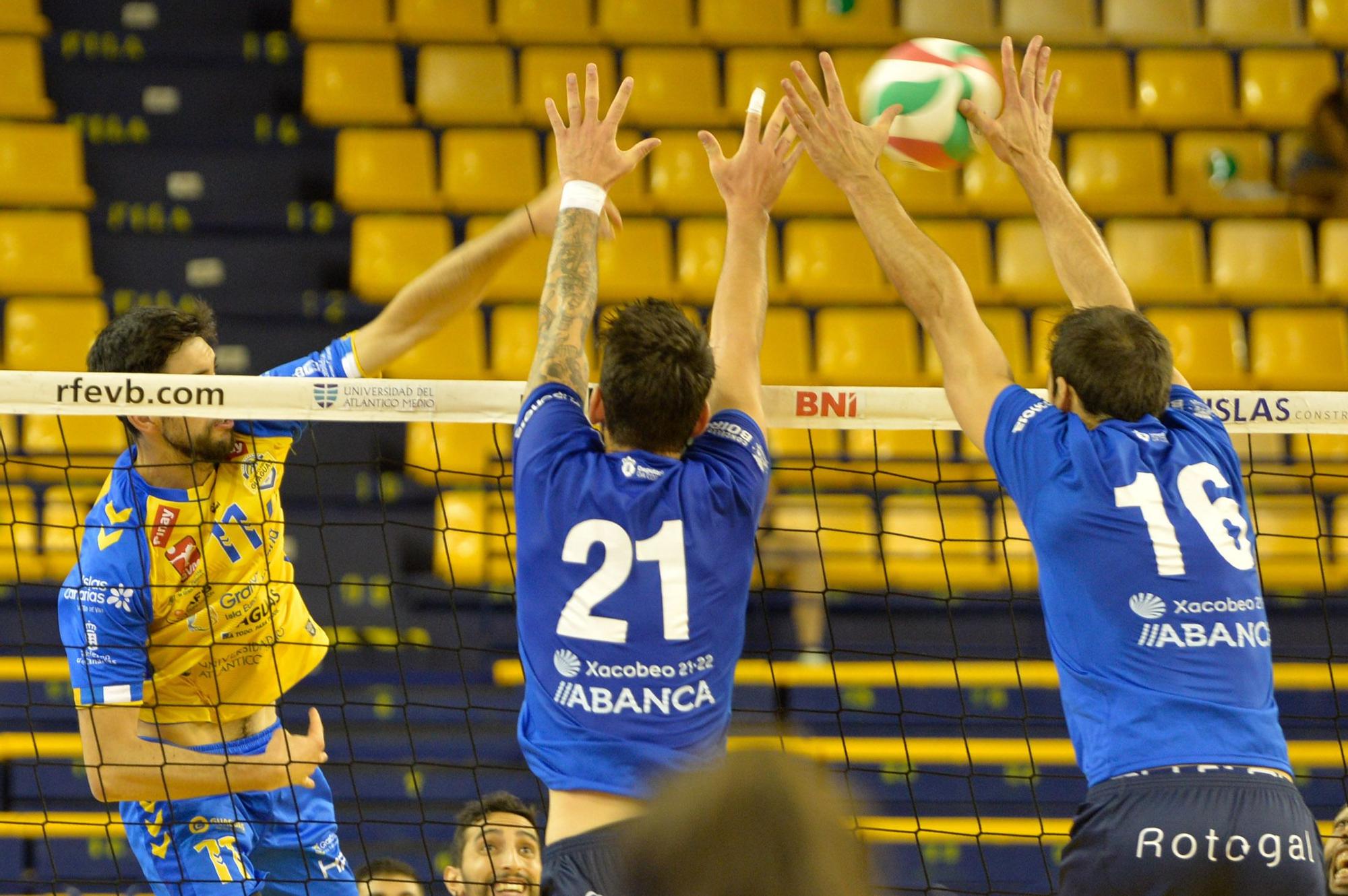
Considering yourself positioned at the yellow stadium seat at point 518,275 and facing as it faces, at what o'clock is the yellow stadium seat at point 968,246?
the yellow stadium seat at point 968,246 is roughly at 9 o'clock from the yellow stadium seat at point 518,275.

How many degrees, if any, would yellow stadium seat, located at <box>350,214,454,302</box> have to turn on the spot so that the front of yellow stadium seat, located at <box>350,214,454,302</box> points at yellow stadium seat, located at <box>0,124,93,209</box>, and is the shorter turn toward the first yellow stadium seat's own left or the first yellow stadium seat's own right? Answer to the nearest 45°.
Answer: approximately 90° to the first yellow stadium seat's own right

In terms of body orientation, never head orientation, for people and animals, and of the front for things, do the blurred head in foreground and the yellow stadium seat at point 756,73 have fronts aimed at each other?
yes

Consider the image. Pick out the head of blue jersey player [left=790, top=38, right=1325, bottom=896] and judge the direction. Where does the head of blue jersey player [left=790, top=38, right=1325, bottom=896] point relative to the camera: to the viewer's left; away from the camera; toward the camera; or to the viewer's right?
away from the camera

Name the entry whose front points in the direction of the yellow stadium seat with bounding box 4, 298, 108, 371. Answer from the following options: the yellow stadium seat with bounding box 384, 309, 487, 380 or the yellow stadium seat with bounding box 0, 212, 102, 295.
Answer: the yellow stadium seat with bounding box 0, 212, 102, 295

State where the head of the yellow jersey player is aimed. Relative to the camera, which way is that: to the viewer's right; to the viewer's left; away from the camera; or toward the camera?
to the viewer's right

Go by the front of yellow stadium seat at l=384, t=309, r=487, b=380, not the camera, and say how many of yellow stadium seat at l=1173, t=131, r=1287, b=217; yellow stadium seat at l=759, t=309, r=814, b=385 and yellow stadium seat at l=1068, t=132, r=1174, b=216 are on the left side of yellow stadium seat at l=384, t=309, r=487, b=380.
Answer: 3

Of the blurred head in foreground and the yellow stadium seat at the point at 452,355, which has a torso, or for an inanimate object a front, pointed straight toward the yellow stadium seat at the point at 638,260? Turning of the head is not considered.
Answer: the blurred head in foreground

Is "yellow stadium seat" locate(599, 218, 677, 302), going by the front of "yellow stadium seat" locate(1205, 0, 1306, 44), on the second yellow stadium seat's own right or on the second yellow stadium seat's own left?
on the second yellow stadium seat's own right

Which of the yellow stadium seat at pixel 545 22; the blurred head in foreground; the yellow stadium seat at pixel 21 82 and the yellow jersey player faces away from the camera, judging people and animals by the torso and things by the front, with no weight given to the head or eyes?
the blurred head in foreground

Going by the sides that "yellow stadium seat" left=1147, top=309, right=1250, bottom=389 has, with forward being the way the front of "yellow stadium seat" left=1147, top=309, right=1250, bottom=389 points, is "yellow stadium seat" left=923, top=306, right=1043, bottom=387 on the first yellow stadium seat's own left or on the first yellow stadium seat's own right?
on the first yellow stadium seat's own right

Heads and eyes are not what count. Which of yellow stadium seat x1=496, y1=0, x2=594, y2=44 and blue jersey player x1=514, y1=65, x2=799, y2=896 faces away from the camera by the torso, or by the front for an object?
the blue jersey player

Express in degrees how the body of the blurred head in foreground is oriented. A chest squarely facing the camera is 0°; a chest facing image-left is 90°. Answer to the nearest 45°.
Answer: approximately 180°
